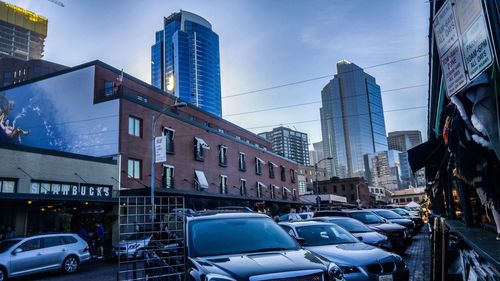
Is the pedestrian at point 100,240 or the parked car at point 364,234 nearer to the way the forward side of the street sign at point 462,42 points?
the pedestrian

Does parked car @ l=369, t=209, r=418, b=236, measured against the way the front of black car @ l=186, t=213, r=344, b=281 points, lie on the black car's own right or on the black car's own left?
on the black car's own left

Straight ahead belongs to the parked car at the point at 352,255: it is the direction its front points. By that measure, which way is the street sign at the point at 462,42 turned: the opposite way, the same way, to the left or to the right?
to the right

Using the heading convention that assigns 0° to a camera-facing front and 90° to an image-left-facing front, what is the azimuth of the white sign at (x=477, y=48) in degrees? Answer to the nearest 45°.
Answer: approximately 45°

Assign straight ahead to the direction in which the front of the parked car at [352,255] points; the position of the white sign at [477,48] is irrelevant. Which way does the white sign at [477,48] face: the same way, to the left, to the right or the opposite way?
to the right

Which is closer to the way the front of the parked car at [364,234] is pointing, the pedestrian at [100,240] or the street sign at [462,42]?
the street sign

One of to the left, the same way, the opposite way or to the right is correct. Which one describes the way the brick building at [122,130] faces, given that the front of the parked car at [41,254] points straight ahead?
to the left

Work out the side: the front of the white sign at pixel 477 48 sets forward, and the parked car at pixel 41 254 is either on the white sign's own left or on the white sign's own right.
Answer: on the white sign's own right

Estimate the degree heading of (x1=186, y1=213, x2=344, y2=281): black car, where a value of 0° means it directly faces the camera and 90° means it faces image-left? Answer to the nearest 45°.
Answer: approximately 315°
